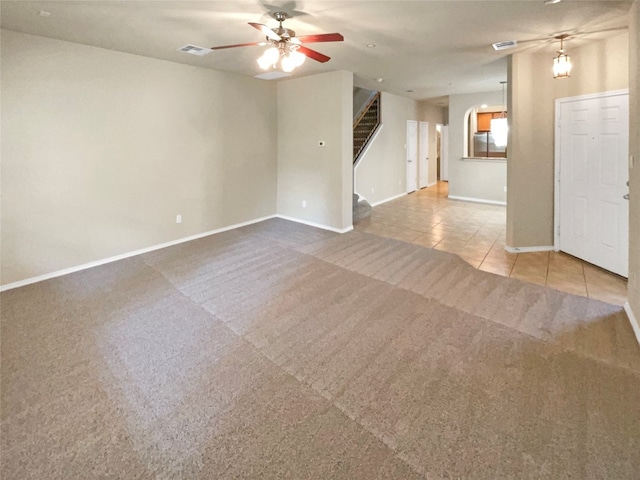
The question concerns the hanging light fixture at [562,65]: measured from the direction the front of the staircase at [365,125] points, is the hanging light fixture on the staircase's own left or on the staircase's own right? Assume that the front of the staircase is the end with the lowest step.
on the staircase's own left

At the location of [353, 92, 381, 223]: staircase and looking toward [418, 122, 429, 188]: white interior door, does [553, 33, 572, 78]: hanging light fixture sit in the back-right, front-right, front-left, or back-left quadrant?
back-right

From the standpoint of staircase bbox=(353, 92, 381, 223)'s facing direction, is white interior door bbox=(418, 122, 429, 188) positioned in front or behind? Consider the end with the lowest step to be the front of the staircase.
behind

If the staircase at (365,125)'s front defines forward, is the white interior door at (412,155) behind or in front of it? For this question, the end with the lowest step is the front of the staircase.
behind

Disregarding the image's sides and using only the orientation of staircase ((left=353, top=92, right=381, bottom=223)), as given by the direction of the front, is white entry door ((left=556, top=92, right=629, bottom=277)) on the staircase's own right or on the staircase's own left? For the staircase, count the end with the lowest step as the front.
on the staircase's own left

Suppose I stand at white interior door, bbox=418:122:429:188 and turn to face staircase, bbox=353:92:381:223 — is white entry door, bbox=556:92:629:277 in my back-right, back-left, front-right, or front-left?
front-left

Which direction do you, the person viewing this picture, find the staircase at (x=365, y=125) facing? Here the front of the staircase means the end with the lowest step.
facing the viewer and to the left of the viewer

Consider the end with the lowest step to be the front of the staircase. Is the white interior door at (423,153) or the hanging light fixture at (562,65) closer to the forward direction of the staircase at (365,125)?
the hanging light fixture
